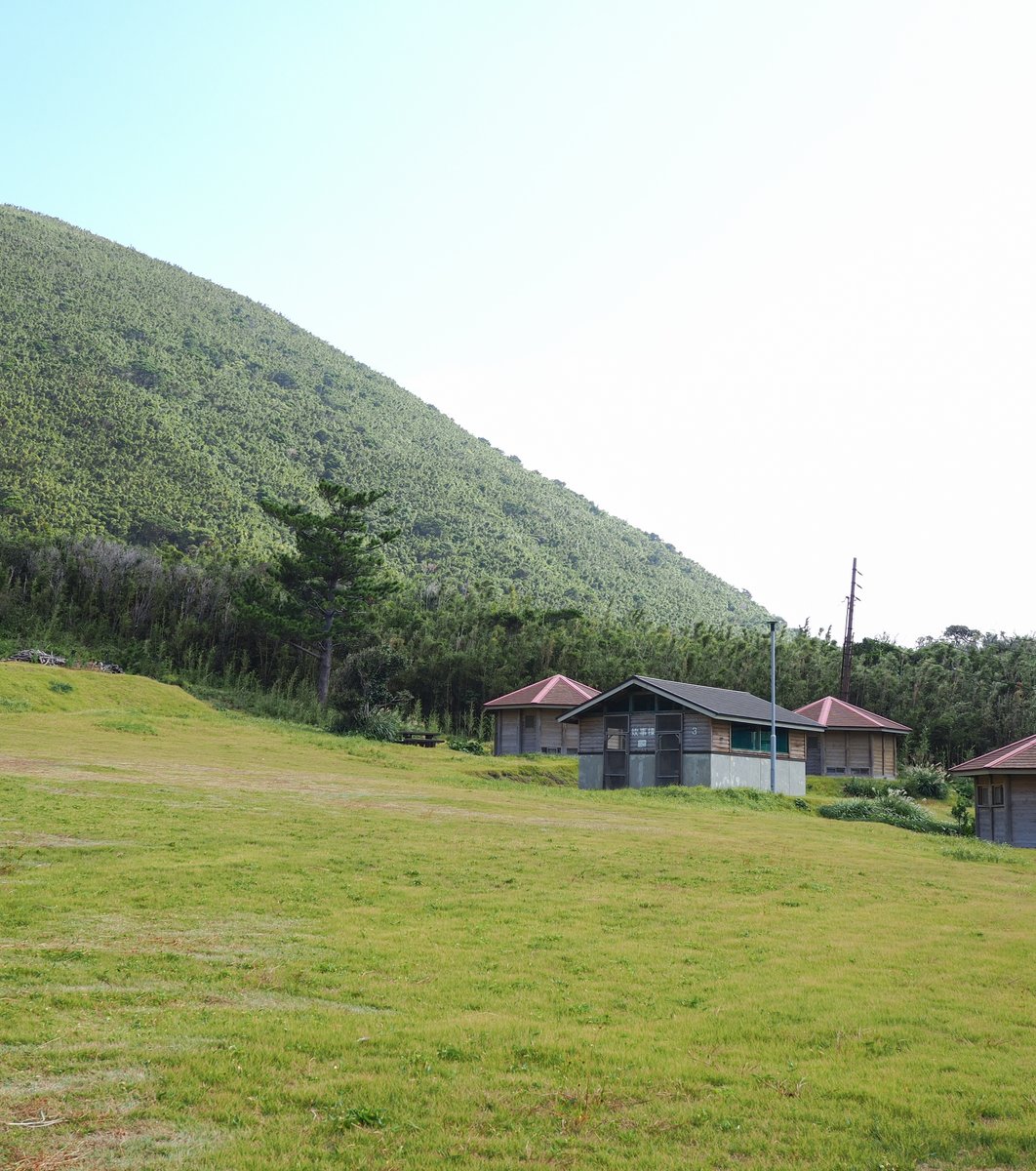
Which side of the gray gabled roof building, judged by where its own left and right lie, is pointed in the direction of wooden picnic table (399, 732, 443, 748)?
right

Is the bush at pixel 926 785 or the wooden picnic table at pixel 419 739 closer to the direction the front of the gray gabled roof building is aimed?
the wooden picnic table

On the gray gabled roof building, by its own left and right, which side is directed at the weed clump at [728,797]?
left

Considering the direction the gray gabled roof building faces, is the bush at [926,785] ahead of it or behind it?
behind

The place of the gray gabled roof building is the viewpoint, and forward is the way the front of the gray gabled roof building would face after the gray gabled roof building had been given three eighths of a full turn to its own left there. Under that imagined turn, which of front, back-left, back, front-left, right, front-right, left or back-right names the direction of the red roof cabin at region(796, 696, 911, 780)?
front-left

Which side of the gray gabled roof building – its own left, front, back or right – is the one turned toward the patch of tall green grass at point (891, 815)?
left

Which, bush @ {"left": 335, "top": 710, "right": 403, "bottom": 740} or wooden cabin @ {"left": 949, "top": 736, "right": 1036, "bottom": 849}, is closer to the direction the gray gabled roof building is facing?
the bush

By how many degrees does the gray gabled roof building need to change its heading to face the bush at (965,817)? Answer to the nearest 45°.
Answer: approximately 135° to its left

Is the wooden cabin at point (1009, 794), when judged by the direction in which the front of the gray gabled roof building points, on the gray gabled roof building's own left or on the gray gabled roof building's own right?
on the gray gabled roof building's own left

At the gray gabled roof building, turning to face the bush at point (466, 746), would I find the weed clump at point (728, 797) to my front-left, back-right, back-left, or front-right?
back-left

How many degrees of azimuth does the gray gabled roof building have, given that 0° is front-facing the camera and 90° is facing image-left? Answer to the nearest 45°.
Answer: approximately 45°

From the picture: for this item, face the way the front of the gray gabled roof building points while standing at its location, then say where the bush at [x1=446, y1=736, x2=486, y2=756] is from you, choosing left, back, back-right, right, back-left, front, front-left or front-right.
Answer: right

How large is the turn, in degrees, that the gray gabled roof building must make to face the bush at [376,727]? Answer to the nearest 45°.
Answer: approximately 45° to its right
